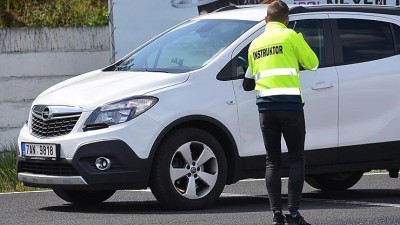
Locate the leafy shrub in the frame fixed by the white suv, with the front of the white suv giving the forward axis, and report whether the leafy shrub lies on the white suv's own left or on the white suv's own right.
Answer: on the white suv's own right

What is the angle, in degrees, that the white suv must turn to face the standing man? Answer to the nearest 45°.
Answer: approximately 90° to its left

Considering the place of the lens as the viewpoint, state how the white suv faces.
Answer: facing the viewer and to the left of the viewer

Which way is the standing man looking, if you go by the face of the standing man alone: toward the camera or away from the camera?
away from the camera
